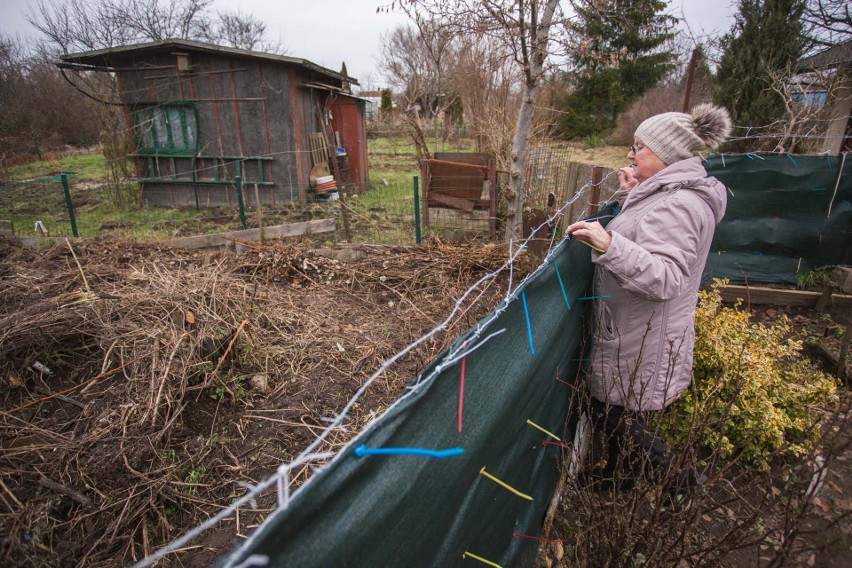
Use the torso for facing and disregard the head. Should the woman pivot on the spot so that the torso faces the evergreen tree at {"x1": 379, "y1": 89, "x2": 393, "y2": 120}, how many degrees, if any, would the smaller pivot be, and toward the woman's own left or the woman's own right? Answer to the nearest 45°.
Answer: approximately 45° to the woman's own right

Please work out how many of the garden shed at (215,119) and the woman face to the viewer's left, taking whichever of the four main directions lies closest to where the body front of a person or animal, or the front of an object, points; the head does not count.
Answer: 1

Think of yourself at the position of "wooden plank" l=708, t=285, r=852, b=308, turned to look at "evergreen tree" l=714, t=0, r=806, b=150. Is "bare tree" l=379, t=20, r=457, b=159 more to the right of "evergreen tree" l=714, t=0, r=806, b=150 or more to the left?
left

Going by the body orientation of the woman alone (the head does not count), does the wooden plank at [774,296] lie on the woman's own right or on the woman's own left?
on the woman's own right

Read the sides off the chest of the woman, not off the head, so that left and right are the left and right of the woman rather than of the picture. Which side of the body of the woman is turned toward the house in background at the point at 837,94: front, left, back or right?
right

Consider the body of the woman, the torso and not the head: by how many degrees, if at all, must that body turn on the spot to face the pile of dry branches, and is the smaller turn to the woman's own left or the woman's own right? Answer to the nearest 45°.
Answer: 0° — they already face it

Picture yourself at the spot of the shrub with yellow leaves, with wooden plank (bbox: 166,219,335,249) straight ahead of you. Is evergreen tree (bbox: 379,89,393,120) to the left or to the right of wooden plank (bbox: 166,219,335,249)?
right

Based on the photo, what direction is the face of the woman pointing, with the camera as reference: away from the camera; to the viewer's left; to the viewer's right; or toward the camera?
to the viewer's left

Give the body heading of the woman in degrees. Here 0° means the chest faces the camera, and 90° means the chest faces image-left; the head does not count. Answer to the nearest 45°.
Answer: approximately 90°
